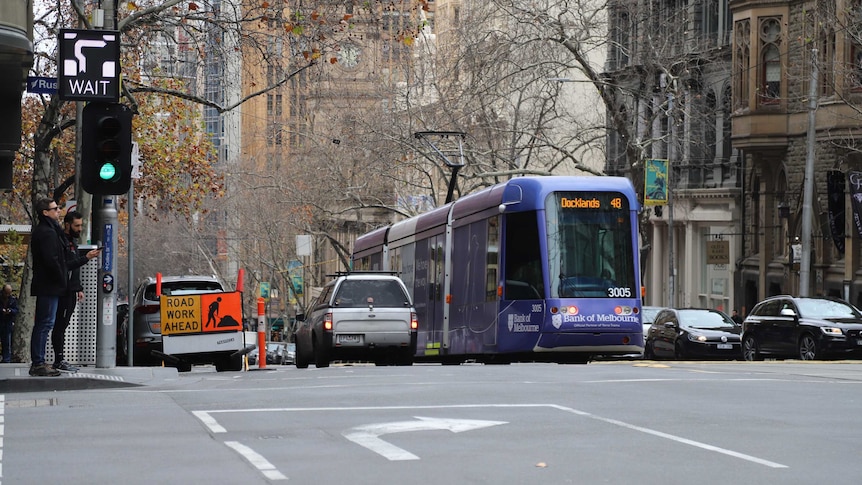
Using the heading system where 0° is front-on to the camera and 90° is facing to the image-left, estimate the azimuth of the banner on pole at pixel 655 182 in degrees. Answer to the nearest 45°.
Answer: approximately 0°

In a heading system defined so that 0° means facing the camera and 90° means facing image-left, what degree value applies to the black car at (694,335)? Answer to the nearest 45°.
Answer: approximately 315°

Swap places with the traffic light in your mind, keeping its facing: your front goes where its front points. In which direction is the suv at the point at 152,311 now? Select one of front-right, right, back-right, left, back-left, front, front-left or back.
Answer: back

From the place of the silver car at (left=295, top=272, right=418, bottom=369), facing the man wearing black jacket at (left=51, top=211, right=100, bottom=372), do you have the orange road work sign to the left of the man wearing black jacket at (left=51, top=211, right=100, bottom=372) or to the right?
right

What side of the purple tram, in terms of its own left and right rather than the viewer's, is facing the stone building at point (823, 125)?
left

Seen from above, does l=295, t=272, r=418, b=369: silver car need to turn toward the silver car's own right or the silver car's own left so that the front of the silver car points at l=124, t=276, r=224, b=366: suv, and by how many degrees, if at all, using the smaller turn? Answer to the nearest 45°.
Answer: approximately 90° to the silver car's own left
